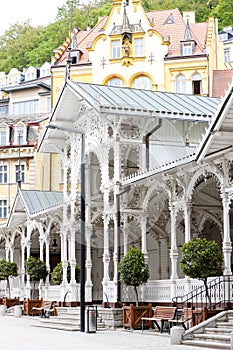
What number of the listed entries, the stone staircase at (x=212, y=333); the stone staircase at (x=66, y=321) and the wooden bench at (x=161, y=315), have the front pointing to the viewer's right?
0

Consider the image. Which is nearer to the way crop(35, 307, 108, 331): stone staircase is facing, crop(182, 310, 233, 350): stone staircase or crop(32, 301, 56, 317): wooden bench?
the stone staircase

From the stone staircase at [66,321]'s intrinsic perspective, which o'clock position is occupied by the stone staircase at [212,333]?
the stone staircase at [212,333] is roughly at 10 o'clock from the stone staircase at [66,321].

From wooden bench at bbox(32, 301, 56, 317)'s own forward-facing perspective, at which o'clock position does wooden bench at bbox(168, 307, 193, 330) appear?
wooden bench at bbox(168, 307, 193, 330) is roughly at 10 o'clock from wooden bench at bbox(32, 301, 56, 317).

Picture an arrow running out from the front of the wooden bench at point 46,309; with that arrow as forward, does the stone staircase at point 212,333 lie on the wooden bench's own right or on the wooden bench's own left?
on the wooden bench's own left

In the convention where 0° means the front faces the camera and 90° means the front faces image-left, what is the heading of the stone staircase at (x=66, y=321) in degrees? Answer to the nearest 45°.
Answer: approximately 45°

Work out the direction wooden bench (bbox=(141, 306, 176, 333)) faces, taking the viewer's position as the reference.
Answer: facing the viewer and to the left of the viewer

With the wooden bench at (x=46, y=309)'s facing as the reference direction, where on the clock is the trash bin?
The trash bin is roughly at 10 o'clock from the wooden bench.

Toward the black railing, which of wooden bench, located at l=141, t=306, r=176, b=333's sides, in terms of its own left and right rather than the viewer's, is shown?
left

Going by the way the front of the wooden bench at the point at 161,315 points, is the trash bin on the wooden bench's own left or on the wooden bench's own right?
on the wooden bench's own right

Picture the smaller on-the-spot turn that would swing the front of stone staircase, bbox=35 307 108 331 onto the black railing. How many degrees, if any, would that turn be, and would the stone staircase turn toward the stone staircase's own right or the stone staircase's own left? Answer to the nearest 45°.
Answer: approximately 90° to the stone staircase's own left
